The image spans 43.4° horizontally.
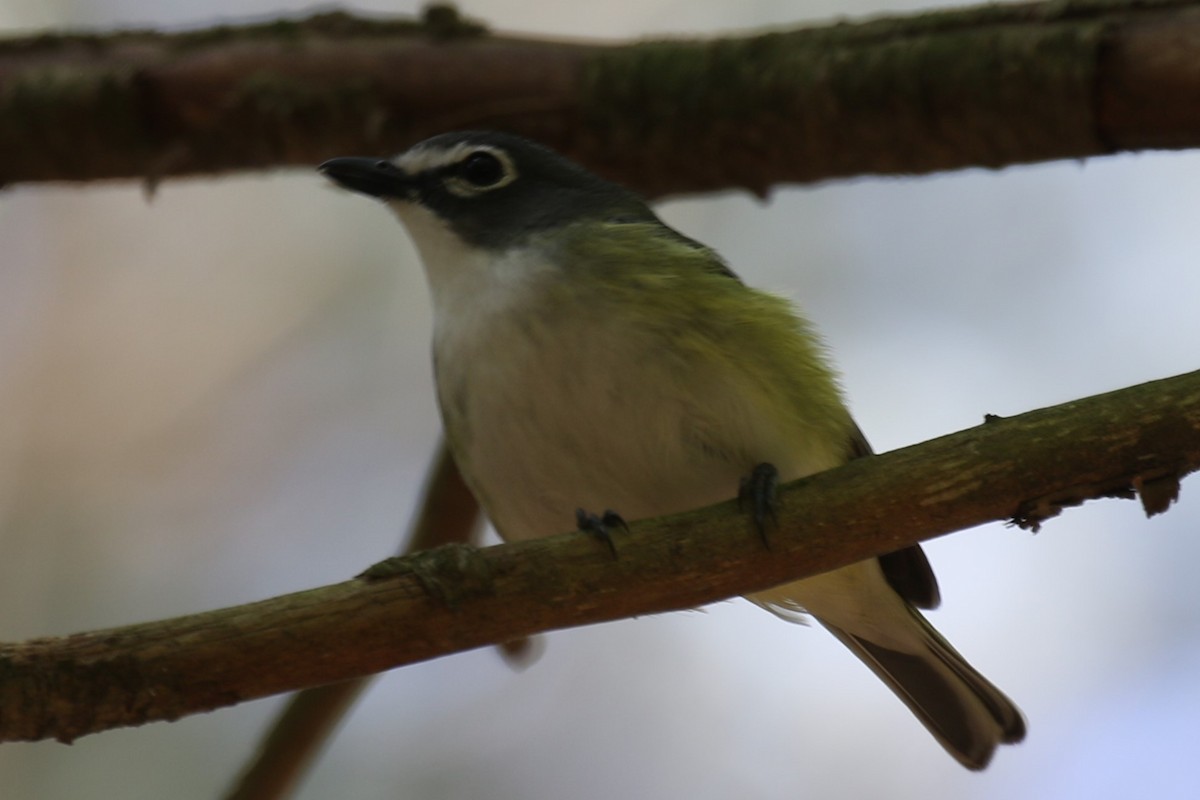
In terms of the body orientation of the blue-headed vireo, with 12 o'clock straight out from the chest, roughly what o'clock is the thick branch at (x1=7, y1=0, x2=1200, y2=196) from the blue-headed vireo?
The thick branch is roughly at 4 o'clock from the blue-headed vireo.

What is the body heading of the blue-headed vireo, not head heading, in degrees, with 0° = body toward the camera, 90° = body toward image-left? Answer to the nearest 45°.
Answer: approximately 45°
